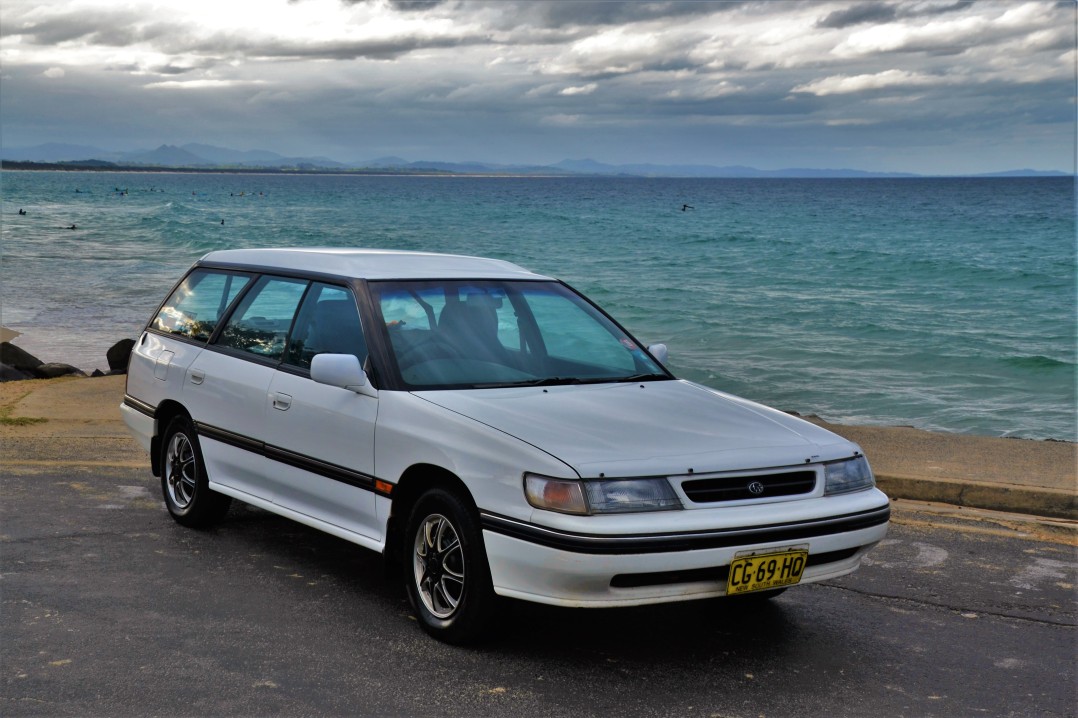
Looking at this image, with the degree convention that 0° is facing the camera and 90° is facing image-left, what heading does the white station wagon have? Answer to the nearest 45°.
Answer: approximately 315°

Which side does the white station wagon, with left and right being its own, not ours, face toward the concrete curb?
left
